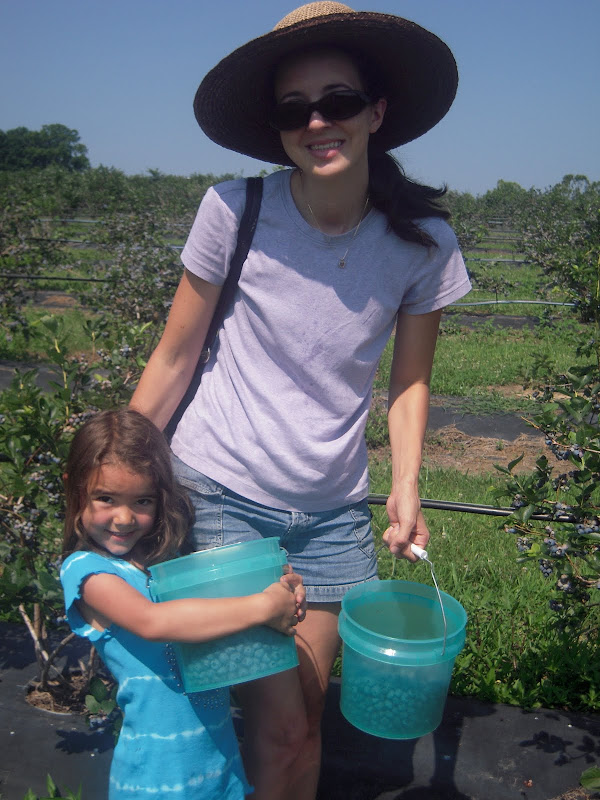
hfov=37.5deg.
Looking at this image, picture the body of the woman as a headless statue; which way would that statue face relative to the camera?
toward the camera

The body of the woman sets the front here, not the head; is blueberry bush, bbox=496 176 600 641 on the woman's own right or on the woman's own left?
on the woman's own left
